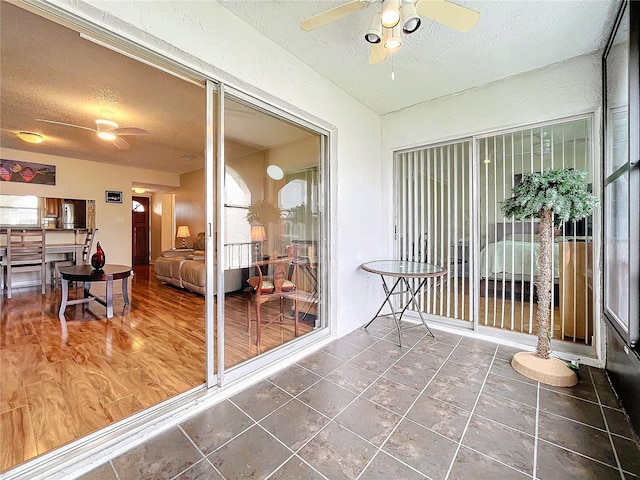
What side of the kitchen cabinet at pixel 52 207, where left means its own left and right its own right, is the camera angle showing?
front

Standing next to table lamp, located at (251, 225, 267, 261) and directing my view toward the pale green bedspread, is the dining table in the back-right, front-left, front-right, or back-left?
back-left

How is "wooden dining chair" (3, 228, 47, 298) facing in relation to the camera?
away from the camera

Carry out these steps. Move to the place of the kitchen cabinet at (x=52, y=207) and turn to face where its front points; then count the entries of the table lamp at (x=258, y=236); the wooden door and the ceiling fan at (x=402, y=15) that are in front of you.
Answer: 2

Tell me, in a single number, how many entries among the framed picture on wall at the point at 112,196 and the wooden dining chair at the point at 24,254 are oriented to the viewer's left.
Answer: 0

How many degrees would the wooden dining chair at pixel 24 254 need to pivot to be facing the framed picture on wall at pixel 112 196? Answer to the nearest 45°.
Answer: approximately 45° to its right

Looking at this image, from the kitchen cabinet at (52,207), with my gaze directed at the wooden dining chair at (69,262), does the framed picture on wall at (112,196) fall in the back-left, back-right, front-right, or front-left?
front-left

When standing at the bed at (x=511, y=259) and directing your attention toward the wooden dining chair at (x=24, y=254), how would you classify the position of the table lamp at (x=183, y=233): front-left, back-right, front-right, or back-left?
front-right
